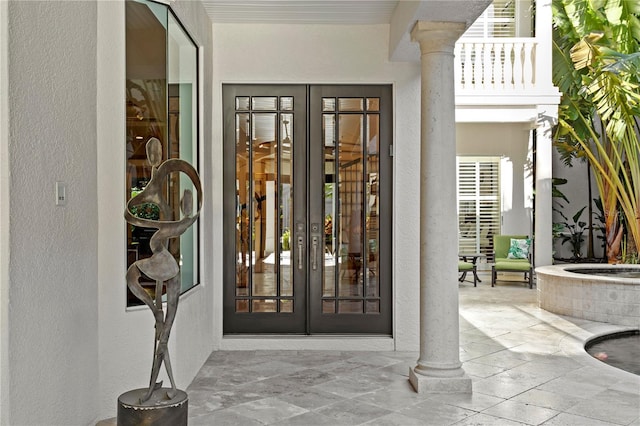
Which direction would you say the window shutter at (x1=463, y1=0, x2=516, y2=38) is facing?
toward the camera

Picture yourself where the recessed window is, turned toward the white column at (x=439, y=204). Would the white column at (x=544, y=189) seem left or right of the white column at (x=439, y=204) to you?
left

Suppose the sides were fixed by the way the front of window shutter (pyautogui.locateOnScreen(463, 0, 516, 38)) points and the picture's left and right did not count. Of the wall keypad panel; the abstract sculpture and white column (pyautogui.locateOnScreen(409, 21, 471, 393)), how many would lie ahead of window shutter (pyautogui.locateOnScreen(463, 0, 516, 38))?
3

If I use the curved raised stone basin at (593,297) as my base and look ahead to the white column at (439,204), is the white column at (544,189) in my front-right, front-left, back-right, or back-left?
back-right

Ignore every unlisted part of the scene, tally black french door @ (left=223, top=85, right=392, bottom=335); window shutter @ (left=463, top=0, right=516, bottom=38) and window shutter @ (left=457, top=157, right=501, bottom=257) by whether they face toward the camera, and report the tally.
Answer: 3

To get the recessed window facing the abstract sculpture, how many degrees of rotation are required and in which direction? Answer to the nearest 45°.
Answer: approximately 45° to its right

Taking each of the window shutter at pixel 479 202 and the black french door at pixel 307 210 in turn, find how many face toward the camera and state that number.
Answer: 2

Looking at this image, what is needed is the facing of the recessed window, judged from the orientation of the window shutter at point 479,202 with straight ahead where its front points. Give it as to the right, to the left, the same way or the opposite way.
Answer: to the left

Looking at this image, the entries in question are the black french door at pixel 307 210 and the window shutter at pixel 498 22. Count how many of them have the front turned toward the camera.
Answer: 2

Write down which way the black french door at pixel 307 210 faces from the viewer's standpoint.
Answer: facing the viewer

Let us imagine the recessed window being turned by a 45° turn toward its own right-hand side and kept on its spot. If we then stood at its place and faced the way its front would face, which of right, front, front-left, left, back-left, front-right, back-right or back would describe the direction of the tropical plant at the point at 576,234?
back-left

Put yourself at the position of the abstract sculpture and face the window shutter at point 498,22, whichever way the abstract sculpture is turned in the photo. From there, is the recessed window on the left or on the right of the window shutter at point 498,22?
left

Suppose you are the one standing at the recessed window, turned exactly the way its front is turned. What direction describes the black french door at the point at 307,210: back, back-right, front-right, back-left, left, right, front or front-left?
left

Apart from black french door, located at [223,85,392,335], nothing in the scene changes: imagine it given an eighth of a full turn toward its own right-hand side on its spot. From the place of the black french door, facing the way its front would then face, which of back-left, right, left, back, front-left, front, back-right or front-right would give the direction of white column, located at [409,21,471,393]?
left

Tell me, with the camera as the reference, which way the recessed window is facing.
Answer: facing the viewer and to the right of the viewer
